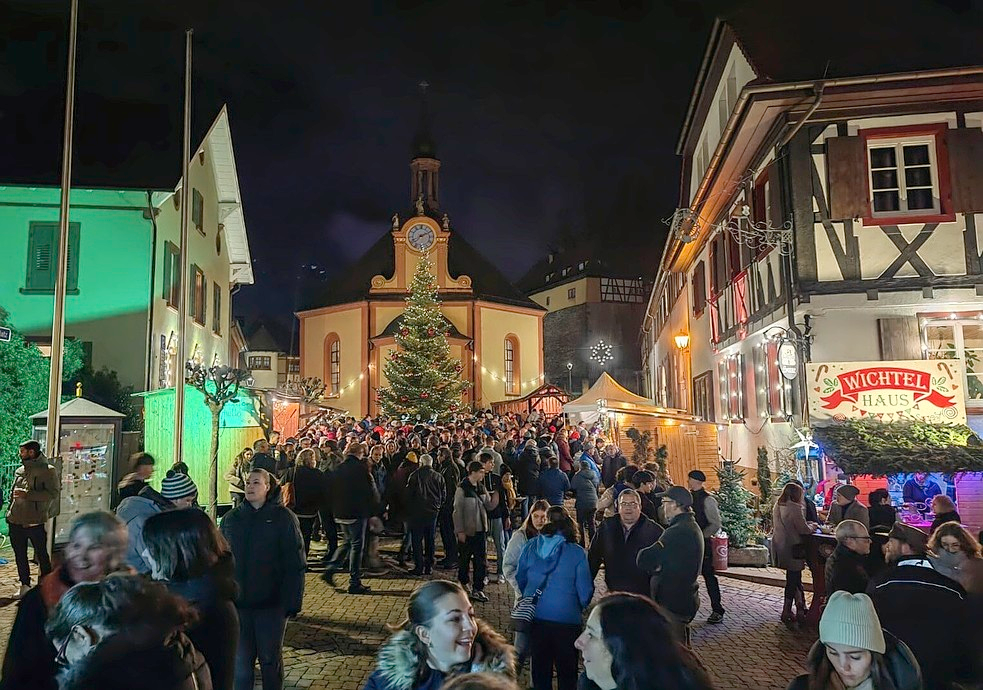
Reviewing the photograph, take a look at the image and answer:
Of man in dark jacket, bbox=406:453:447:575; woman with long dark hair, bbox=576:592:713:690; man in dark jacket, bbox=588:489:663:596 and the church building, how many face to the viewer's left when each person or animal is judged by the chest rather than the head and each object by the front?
1

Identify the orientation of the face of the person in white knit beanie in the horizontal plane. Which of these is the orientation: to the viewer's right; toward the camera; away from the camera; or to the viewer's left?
toward the camera

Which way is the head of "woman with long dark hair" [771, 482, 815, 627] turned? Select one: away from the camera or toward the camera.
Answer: away from the camera

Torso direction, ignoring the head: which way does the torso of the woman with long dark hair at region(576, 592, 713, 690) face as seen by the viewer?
to the viewer's left

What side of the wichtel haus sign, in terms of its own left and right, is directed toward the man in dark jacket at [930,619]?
front

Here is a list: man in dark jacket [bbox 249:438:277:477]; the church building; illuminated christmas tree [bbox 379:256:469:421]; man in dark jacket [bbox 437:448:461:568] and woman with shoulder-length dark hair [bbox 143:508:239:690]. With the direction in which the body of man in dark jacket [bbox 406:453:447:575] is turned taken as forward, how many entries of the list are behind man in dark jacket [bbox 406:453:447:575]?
1

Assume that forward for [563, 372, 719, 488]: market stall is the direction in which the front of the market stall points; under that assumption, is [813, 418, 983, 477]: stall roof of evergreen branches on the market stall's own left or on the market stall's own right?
on the market stall's own left

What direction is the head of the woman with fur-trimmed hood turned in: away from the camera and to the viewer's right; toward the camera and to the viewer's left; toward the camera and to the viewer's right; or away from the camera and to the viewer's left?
toward the camera and to the viewer's right

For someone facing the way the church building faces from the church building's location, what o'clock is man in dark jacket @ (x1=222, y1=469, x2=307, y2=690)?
The man in dark jacket is roughly at 12 o'clock from the church building.

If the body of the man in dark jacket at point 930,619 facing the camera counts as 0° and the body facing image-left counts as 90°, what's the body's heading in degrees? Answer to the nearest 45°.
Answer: approximately 135°

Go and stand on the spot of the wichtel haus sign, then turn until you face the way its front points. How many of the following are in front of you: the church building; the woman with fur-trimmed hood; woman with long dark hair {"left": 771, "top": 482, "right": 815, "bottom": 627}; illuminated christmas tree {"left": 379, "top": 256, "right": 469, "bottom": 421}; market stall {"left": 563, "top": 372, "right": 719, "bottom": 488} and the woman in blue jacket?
3

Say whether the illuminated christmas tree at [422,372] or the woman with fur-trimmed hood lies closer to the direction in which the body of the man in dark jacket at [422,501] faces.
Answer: the illuminated christmas tree

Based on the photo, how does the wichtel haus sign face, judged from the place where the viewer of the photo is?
facing the viewer

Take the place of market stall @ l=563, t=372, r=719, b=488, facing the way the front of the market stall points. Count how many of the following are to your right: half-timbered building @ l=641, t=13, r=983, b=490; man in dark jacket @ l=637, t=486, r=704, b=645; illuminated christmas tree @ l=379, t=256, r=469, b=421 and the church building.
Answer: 2

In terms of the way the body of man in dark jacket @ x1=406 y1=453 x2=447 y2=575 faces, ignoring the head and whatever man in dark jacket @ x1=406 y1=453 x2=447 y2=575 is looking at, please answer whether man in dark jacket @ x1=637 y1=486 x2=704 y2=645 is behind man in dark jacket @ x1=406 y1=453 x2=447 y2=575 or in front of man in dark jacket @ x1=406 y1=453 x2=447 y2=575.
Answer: behind

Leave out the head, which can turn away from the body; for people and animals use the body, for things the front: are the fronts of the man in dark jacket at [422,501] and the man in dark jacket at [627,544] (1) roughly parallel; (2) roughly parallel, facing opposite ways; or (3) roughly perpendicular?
roughly parallel, facing opposite ways

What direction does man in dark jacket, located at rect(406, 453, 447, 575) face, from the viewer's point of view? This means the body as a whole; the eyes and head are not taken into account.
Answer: away from the camera

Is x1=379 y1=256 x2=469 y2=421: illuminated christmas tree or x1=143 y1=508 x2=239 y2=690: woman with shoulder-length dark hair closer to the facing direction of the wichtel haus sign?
the woman with shoulder-length dark hair

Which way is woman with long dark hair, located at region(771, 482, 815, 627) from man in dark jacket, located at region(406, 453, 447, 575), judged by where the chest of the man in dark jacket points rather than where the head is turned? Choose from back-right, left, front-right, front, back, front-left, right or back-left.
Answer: back-right

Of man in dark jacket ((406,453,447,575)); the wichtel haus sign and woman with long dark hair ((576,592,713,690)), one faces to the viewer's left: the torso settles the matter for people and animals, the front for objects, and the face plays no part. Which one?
the woman with long dark hair
